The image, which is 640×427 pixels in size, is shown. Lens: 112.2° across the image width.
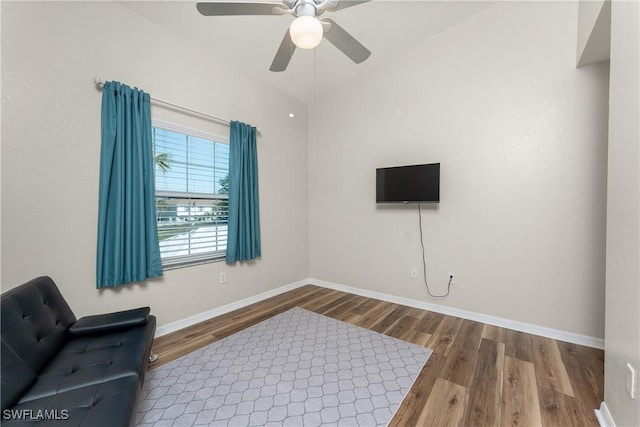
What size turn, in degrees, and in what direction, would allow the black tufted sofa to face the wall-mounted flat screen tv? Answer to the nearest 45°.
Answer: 0° — it already faces it

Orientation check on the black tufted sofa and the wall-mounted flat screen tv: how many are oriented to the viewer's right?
1

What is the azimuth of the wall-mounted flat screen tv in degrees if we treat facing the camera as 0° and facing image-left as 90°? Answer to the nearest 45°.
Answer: approximately 45°

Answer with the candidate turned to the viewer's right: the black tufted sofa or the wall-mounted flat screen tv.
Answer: the black tufted sofa

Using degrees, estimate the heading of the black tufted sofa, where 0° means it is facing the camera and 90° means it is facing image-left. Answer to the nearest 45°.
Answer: approximately 270°

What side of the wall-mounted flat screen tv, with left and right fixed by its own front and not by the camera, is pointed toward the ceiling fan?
front

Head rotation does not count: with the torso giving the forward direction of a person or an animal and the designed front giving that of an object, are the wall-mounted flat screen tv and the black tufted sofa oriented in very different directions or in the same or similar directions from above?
very different directions
